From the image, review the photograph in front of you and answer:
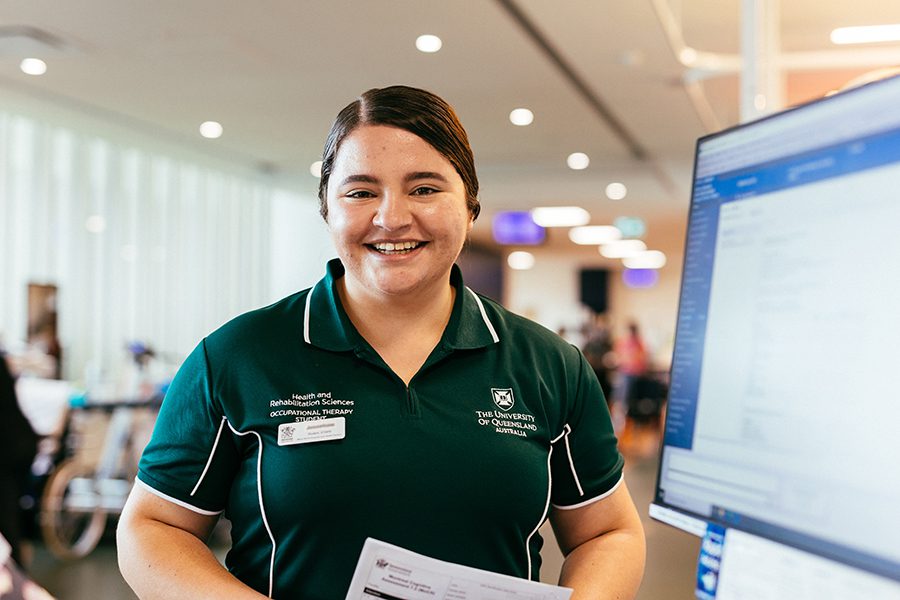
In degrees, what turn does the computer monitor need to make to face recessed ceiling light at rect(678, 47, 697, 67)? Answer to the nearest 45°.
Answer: approximately 135° to its right

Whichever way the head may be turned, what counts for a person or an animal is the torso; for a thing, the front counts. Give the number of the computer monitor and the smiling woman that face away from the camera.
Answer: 0

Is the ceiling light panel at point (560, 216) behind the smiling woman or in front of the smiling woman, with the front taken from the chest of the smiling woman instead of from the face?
behind

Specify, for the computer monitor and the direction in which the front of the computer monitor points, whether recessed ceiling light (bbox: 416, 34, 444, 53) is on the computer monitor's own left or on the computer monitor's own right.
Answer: on the computer monitor's own right

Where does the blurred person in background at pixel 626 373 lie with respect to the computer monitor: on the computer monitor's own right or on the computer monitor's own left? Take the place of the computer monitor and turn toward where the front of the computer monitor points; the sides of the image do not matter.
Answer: on the computer monitor's own right

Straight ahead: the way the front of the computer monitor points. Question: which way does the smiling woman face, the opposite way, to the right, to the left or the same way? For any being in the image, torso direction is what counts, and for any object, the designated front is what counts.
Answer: to the left

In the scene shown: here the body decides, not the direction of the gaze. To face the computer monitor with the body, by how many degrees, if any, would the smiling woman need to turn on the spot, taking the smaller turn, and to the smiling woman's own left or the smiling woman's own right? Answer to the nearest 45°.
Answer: approximately 45° to the smiling woman's own left

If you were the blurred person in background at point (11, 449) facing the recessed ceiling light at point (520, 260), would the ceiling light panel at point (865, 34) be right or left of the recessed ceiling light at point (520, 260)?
right

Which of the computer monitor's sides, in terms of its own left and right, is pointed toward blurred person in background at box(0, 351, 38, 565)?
right

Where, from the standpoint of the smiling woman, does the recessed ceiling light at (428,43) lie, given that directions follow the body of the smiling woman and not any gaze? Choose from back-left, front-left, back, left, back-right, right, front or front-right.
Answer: back

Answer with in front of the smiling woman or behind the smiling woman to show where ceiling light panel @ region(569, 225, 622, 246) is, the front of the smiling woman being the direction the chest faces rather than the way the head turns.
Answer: behind

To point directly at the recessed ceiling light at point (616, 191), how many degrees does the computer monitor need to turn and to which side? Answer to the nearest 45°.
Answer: approximately 135° to its right

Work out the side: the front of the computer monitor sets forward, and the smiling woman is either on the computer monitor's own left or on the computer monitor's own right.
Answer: on the computer monitor's own right
